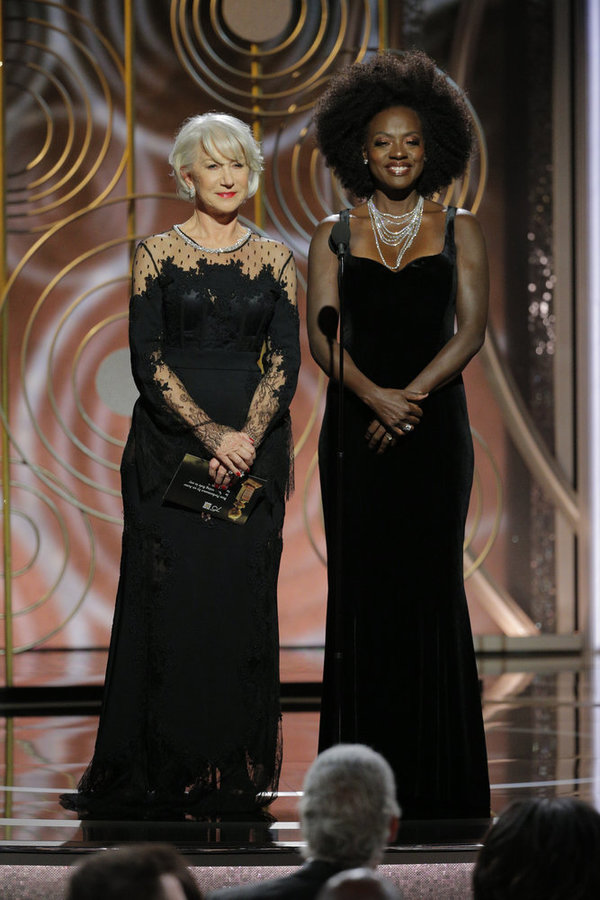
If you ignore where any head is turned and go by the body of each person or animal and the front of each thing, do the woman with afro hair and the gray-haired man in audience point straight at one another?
yes

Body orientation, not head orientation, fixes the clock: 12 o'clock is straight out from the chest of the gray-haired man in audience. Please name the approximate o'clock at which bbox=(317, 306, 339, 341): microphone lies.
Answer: The microphone is roughly at 12 o'clock from the gray-haired man in audience.

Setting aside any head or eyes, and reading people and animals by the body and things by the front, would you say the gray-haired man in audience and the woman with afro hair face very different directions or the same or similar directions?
very different directions

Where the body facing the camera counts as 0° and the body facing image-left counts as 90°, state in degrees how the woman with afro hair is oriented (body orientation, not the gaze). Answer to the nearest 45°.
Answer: approximately 0°

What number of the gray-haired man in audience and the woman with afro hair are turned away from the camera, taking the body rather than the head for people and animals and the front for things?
1

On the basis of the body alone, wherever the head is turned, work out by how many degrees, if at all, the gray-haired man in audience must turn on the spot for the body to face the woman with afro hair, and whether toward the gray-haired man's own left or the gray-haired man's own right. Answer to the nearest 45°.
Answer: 0° — they already face them

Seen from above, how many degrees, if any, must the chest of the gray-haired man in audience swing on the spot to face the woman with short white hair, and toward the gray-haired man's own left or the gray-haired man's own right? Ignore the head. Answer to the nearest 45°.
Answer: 0° — they already face them

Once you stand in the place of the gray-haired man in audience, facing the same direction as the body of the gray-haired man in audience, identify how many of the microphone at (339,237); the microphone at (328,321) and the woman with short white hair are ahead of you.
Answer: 3

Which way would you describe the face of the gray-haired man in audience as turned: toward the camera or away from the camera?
away from the camera

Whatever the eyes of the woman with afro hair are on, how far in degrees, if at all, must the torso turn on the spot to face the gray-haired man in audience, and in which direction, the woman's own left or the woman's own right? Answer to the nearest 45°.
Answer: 0° — they already face them

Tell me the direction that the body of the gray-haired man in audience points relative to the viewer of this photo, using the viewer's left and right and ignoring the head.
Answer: facing away from the viewer
